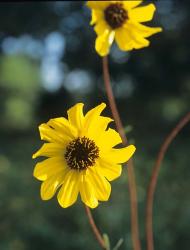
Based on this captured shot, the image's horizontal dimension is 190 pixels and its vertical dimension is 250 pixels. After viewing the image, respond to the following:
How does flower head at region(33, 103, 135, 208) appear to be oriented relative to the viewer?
toward the camera
